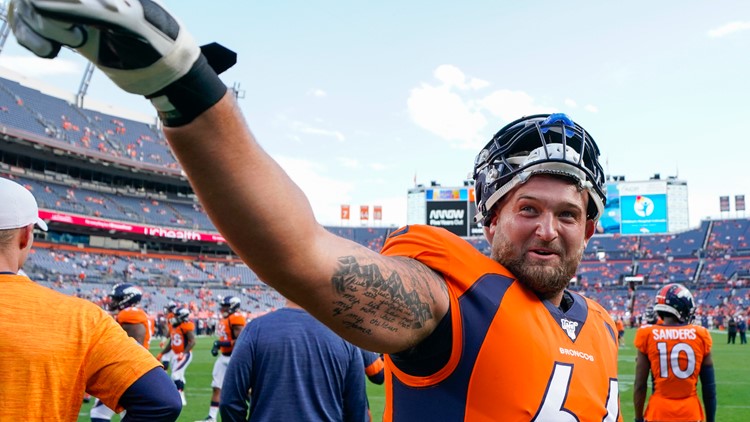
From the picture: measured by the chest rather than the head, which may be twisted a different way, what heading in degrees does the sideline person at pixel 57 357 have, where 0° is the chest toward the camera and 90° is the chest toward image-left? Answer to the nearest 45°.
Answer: approximately 180°

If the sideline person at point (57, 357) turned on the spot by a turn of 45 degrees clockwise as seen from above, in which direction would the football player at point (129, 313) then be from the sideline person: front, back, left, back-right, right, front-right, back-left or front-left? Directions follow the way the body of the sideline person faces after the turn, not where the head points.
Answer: front-left

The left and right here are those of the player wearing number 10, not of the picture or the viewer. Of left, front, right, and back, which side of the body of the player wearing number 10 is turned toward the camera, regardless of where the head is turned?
back

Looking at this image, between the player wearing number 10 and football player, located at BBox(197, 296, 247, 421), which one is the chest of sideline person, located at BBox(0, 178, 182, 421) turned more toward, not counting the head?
the football player

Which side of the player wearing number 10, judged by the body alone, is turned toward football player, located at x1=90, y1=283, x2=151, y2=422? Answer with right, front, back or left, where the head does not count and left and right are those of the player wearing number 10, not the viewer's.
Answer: left

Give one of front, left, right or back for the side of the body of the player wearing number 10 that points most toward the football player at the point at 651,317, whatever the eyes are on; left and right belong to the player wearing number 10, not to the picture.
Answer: front

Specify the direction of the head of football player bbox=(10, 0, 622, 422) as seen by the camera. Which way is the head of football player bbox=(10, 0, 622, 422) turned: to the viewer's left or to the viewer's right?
to the viewer's right

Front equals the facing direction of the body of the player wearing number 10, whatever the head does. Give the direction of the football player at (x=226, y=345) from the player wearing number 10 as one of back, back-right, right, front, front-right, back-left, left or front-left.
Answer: left
